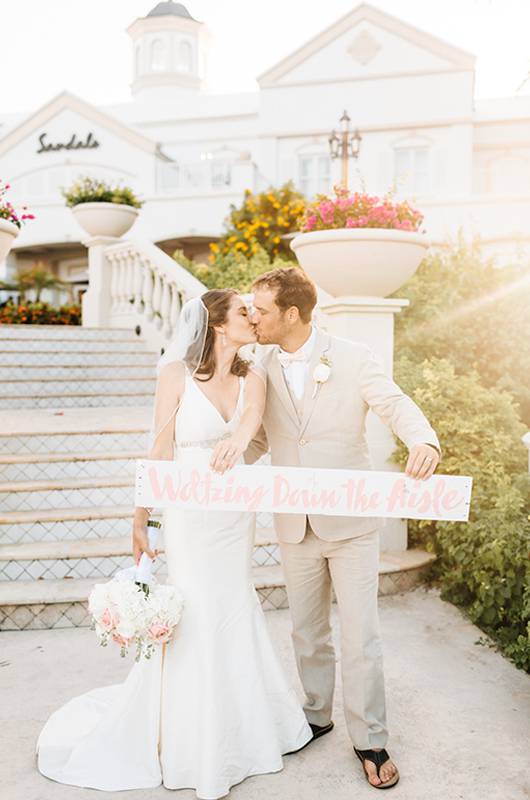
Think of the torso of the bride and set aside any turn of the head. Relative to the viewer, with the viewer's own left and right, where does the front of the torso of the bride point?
facing the viewer and to the right of the viewer

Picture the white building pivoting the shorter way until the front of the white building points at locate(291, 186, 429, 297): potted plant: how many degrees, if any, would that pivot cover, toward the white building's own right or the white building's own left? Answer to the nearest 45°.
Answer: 0° — it already faces it

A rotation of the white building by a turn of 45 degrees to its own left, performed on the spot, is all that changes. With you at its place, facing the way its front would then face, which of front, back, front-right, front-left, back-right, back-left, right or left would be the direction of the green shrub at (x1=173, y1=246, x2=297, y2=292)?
front-right

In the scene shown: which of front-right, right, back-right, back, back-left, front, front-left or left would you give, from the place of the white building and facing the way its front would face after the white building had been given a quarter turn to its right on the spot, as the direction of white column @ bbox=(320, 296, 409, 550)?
left

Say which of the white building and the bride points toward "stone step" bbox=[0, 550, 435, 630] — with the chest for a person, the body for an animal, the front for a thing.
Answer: the white building

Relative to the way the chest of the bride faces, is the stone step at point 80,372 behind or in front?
behind

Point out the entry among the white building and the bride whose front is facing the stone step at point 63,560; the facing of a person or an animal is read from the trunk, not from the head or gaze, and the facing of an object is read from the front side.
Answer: the white building

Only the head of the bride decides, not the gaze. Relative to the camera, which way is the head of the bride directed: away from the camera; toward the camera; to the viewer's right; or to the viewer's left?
to the viewer's right

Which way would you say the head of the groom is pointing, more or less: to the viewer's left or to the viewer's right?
to the viewer's left

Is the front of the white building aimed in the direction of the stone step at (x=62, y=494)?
yes

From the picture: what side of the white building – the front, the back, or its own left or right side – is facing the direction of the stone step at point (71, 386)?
front

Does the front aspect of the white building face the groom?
yes

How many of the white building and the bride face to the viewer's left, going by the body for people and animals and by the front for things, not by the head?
0

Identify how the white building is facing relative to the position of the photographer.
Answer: facing the viewer

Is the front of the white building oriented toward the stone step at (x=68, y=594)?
yes

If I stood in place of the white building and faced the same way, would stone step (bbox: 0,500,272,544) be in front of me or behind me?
in front
